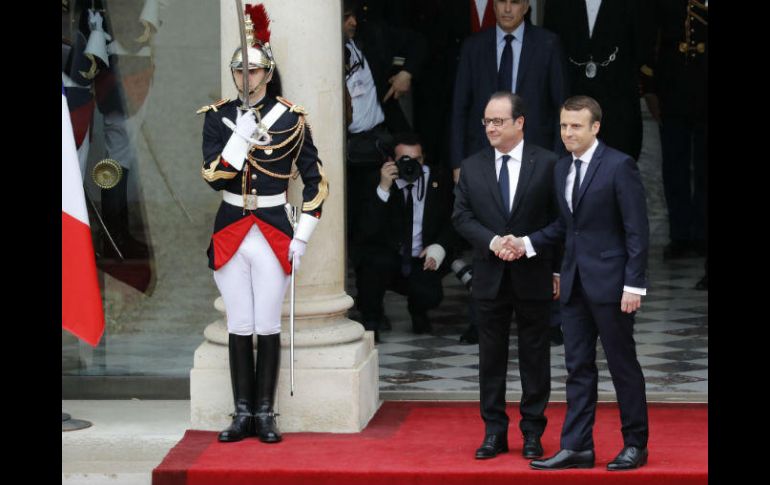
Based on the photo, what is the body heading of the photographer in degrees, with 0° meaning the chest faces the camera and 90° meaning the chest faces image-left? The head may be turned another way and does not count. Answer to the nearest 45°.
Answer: approximately 0°

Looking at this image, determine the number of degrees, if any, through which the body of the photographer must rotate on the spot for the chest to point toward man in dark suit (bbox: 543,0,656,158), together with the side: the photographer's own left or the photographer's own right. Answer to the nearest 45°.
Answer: approximately 90° to the photographer's own left

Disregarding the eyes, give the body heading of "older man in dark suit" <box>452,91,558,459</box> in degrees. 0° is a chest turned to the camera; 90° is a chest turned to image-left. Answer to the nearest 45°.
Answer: approximately 0°

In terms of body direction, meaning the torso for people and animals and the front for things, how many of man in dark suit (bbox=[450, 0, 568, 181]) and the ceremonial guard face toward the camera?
2

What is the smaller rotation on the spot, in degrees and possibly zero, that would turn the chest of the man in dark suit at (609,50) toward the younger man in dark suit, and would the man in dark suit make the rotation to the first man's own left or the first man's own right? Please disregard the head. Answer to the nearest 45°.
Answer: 0° — they already face them

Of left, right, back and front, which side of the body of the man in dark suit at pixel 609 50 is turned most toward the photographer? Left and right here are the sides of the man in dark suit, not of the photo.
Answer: right

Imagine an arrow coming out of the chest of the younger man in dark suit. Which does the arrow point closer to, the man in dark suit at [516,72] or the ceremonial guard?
the ceremonial guard
